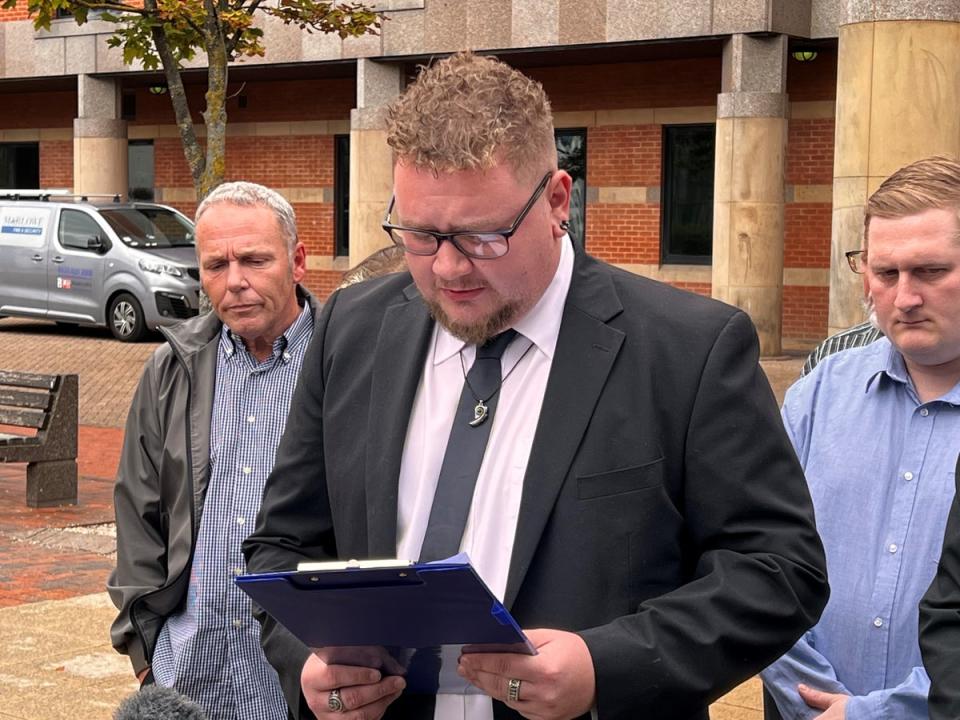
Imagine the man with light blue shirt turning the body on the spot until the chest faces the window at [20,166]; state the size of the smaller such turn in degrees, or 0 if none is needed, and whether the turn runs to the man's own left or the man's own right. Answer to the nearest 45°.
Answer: approximately 135° to the man's own right

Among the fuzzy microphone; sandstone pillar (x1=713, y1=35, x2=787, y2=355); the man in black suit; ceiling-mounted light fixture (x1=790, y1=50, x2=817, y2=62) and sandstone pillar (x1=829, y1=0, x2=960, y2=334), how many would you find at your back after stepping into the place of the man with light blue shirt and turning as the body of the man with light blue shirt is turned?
3

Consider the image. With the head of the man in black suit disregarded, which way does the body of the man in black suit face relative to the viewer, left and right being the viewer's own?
facing the viewer and to the left of the viewer

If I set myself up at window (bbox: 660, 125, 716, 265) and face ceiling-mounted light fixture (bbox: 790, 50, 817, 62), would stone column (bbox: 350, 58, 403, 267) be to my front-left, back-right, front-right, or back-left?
back-right

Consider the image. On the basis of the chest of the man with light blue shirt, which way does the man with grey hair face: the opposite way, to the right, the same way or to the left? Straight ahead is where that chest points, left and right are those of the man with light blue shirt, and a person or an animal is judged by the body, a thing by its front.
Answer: the same way

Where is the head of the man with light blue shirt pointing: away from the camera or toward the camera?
toward the camera

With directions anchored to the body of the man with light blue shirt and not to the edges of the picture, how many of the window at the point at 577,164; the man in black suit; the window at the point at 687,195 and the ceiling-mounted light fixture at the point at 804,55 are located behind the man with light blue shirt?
3

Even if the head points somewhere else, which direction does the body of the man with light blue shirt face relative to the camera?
toward the camera

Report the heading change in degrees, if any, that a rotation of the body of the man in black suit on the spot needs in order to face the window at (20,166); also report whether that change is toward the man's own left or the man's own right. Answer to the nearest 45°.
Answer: approximately 135° to the man's own right

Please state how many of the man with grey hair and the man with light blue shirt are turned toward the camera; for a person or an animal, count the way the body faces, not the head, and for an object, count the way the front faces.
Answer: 2

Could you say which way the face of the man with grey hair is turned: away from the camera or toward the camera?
toward the camera

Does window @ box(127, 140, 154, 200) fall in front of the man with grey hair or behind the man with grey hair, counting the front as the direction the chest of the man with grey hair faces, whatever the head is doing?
behind

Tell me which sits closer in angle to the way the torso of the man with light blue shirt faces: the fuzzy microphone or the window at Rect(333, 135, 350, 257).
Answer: the fuzzy microphone

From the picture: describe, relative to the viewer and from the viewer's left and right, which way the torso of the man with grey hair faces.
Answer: facing the viewer

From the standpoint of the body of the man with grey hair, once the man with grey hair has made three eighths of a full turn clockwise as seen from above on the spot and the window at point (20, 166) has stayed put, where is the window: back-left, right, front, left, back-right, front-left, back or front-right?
front-right

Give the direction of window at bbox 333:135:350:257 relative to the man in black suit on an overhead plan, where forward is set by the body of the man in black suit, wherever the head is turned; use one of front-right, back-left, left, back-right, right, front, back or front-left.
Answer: back-right

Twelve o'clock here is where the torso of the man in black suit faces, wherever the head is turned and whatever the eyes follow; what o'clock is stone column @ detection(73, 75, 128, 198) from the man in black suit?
The stone column is roughly at 4 o'clock from the man in black suit.

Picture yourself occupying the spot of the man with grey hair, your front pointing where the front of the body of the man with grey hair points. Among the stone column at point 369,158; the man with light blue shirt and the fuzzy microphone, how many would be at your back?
1
